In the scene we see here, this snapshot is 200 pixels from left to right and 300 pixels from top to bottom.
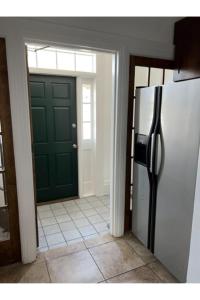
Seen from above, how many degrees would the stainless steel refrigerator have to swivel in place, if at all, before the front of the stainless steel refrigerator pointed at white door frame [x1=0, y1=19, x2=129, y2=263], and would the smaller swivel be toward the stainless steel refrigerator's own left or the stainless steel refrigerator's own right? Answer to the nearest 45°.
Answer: approximately 45° to the stainless steel refrigerator's own right

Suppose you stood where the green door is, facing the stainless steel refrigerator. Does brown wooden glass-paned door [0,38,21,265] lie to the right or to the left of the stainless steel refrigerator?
right

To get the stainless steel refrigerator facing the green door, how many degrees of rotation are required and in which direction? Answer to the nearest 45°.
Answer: approximately 90° to its right

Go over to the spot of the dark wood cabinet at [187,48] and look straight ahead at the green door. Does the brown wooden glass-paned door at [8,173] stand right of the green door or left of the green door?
left

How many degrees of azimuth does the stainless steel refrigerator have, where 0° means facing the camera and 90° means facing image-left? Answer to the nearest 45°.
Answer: approximately 45°

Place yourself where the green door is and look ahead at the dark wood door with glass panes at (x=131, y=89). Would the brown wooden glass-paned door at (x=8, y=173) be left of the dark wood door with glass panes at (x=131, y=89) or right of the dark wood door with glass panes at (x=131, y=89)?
right
